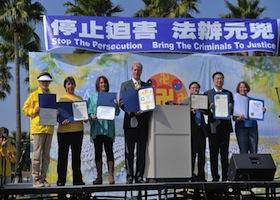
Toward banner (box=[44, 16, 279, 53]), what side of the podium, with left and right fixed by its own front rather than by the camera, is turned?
back

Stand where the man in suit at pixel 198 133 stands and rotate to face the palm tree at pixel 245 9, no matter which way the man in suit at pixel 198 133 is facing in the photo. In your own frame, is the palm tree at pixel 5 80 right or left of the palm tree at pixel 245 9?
left

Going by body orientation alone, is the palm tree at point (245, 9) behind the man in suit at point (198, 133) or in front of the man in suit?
behind

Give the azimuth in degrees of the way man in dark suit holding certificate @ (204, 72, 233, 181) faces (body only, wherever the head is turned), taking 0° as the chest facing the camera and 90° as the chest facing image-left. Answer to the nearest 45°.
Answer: approximately 0°

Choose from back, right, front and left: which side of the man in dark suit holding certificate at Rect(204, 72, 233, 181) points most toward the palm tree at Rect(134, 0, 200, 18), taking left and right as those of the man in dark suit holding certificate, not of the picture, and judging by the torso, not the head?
back

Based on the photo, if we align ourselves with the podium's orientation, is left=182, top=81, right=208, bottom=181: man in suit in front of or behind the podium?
behind

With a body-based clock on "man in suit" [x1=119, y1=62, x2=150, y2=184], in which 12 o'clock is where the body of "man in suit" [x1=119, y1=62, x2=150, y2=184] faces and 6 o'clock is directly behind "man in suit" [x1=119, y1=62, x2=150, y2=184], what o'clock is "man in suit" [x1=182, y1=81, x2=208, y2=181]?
"man in suit" [x1=182, y1=81, x2=208, y2=181] is roughly at 8 o'clock from "man in suit" [x1=119, y1=62, x2=150, y2=184].

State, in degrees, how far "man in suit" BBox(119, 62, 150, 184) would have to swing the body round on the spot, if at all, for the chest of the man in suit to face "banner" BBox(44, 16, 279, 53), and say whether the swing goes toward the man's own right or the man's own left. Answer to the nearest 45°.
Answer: approximately 180°

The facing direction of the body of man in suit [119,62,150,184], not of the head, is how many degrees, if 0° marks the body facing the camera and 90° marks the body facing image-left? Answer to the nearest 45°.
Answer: approximately 0°
